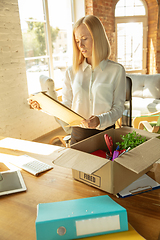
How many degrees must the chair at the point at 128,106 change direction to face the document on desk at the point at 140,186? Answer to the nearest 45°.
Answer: approximately 45° to its left

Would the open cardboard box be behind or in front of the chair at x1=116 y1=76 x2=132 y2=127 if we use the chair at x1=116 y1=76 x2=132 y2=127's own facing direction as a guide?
in front

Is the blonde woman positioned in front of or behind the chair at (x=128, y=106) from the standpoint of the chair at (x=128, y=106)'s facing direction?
in front

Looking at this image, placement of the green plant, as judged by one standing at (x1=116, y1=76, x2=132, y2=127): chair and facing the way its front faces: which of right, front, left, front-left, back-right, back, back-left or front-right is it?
front-left

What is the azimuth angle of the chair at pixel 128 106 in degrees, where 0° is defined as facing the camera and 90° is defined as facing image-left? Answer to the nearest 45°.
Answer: approximately 45°

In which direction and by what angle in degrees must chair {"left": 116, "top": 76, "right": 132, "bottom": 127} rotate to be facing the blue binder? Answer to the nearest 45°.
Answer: approximately 45° to its left

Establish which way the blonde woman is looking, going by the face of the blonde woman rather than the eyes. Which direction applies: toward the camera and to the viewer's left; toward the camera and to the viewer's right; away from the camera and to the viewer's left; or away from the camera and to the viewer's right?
toward the camera and to the viewer's left

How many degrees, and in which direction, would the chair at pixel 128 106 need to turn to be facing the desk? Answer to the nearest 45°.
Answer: approximately 45° to its left
